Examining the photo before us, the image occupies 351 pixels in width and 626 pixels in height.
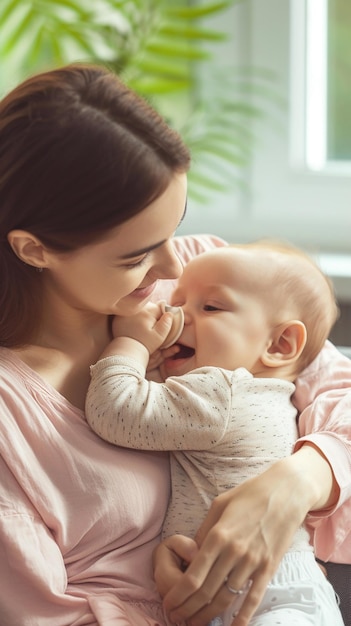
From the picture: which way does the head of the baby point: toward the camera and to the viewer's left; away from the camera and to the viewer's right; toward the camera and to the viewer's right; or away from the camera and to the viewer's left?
toward the camera and to the viewer's left

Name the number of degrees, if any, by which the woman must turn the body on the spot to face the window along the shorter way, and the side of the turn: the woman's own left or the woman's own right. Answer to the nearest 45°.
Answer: approximately 135° to the woman's own left

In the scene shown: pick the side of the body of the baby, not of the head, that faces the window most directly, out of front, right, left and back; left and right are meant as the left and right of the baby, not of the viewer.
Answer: right

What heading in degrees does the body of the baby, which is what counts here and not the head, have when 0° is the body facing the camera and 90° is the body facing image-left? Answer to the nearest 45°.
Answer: approximately 90°
